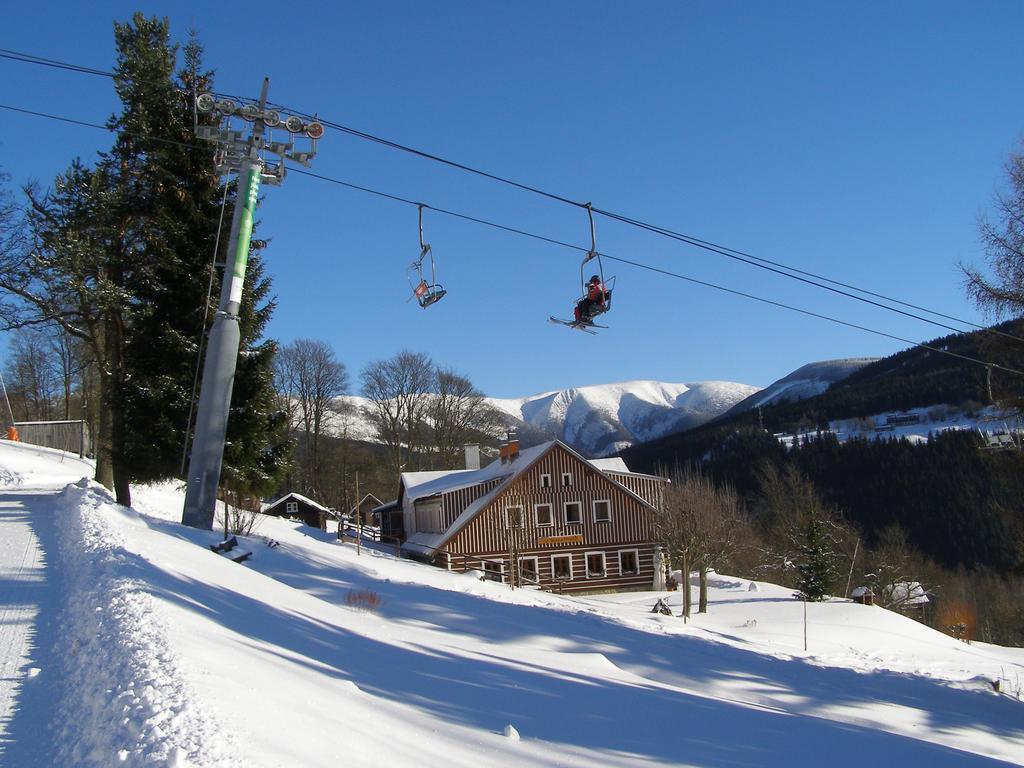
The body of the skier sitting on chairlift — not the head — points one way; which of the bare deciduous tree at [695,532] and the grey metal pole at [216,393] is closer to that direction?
the grey metal pole

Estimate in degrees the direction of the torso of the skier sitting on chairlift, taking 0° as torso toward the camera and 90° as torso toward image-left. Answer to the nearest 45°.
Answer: approximately 45°

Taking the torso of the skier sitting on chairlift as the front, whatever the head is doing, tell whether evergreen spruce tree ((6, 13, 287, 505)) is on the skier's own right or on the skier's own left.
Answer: on the skier's own right

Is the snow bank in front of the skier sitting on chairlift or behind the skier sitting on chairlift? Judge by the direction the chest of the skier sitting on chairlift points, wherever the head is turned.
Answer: in front
